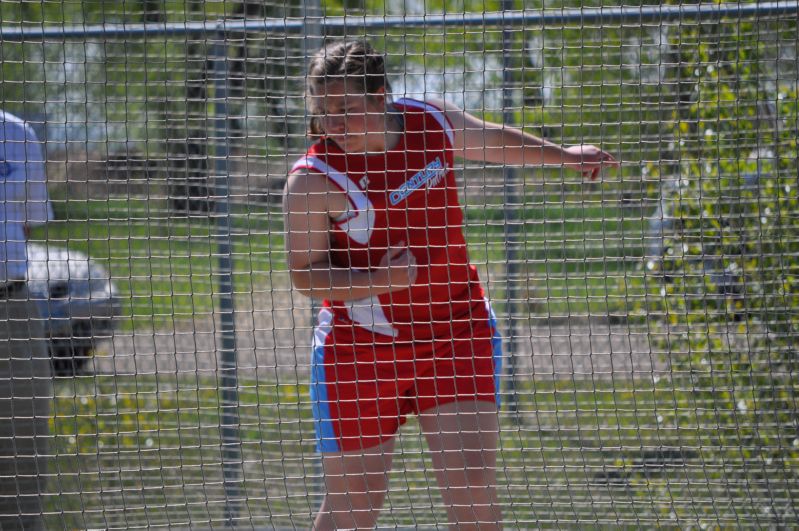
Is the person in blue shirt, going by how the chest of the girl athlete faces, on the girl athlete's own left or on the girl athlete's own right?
on the girl athlete's own right

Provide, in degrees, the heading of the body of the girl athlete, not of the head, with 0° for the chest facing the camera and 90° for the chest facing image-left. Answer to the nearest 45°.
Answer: approximately 0°
